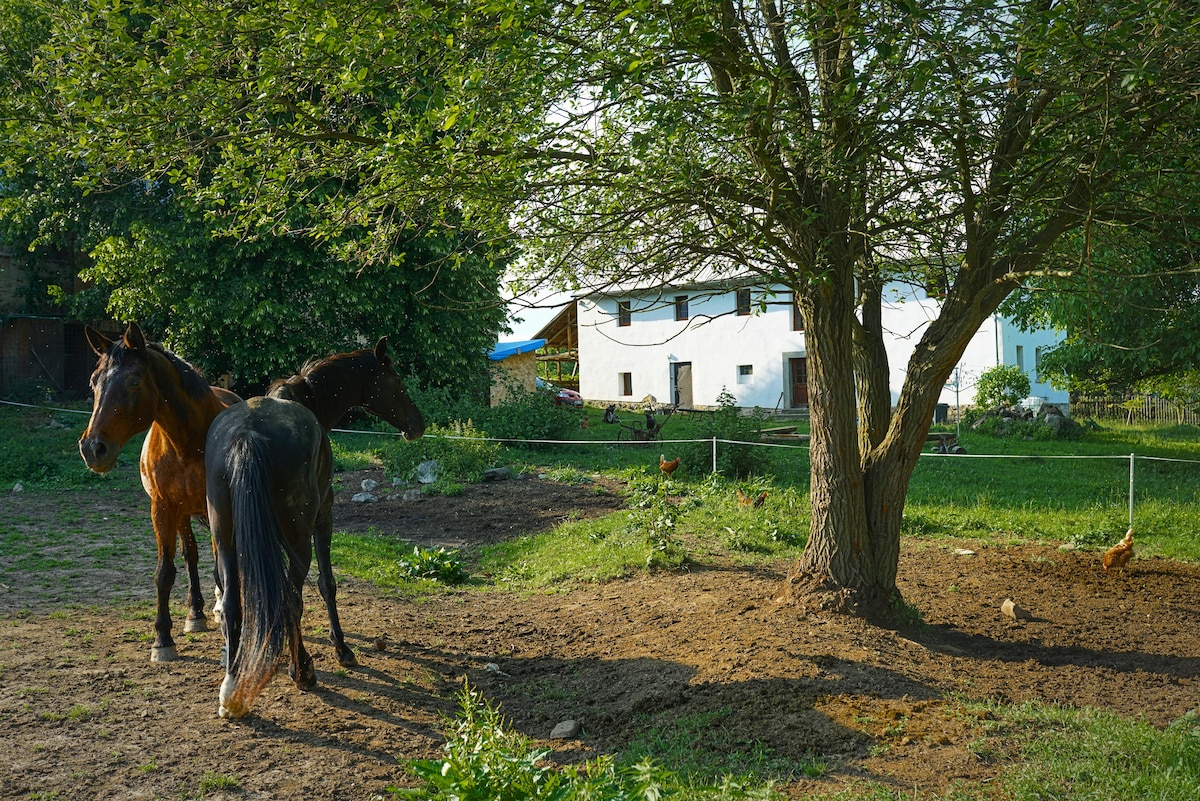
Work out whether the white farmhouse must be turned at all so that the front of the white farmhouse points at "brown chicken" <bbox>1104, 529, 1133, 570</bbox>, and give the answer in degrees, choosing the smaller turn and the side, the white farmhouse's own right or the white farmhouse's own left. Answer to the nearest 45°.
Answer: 0° — it already faces it

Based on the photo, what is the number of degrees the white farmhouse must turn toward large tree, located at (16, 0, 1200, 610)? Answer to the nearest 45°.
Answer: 0° — it already faces it

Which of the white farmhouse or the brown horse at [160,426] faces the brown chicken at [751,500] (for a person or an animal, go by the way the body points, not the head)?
the white farmhouse

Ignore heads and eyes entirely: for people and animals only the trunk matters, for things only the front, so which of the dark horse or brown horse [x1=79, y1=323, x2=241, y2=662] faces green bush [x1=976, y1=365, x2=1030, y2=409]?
the dark horse

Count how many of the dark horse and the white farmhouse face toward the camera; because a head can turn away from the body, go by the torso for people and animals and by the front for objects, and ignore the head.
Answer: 1

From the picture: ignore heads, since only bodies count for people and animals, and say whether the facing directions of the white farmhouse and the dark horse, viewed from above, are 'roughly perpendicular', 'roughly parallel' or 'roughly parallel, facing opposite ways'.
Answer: roughly parallel, facing opposite ways

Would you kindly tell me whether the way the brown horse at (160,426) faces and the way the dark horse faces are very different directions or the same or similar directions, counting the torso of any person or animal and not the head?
very different directions

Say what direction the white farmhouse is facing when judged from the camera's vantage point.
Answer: facing the viewer

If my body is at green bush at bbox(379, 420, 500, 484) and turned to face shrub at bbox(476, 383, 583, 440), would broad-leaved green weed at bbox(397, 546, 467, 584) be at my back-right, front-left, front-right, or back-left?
back-right

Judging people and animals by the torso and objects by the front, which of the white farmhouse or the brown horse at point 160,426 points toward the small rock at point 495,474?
the white farmhouse

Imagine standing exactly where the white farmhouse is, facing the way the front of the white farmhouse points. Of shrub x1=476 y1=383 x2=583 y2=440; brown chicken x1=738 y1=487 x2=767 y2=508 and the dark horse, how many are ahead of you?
3

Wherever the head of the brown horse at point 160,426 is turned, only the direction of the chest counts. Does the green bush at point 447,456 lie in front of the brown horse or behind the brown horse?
behind

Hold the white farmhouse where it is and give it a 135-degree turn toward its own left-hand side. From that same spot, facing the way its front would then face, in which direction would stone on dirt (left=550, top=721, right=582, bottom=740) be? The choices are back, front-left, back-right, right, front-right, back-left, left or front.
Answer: back-right

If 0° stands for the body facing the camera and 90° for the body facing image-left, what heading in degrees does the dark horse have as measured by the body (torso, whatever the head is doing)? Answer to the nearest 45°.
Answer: approximately 225°

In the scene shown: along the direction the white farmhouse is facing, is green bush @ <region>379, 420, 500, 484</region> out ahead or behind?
ahead
